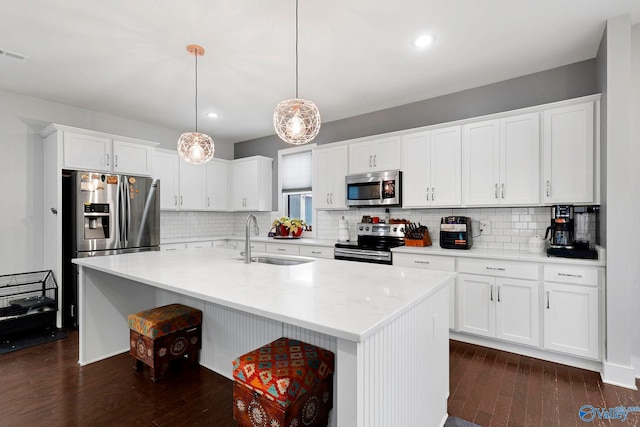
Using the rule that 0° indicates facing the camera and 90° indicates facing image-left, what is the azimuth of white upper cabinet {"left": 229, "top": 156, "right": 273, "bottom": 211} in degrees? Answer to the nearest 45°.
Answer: approximately 45°

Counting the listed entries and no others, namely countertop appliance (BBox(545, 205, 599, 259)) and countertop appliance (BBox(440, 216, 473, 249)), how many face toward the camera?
2

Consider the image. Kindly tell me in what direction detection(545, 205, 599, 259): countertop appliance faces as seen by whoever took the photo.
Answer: facing the viewer

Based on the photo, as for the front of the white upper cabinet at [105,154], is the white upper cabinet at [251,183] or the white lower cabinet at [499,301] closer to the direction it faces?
the white lower cabinet

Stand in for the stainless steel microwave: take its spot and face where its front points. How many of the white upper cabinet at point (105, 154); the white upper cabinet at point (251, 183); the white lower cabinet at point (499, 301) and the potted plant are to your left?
1

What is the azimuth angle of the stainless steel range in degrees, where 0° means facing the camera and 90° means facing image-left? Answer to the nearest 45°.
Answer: approximately 45°

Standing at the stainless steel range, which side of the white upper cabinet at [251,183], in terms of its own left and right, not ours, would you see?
left

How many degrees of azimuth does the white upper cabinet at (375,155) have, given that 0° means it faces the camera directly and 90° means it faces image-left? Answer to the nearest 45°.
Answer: approximately 45°

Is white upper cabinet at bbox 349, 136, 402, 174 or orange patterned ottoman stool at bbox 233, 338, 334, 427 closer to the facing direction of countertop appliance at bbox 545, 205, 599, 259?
the orange patterned ottoman stool

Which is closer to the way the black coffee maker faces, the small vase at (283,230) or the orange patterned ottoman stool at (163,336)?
the orange patterned ottoman stool

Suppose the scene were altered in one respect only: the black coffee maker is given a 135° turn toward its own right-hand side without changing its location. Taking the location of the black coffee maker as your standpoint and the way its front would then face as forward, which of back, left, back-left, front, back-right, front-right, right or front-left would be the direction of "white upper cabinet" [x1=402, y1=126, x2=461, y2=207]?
front-left

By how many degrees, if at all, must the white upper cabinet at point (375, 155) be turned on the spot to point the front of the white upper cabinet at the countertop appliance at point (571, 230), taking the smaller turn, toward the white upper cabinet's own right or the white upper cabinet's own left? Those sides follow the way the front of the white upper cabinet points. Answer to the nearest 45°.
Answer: approximately 90° to the white upper cabinet's own left

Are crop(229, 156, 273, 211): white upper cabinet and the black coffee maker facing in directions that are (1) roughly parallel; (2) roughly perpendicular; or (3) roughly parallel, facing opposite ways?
roughly parallel

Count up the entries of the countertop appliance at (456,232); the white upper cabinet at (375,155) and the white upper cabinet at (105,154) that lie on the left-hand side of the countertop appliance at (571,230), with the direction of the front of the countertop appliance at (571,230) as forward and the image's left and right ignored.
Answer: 0

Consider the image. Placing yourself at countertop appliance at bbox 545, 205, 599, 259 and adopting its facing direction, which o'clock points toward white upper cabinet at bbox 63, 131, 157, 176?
The white upper cabinet is roughly at 2 o'clock from the countertop appliance.
